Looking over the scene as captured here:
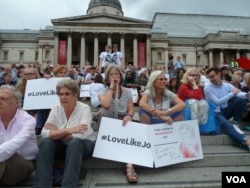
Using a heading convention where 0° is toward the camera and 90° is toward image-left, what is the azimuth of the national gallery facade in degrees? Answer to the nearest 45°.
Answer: approximately 0°

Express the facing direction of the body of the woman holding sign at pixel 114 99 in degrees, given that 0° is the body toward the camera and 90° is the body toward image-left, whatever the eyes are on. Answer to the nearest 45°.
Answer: approximately 0°

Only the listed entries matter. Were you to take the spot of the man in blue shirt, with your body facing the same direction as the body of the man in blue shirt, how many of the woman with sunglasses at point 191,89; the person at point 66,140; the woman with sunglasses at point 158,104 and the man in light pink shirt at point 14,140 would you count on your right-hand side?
4

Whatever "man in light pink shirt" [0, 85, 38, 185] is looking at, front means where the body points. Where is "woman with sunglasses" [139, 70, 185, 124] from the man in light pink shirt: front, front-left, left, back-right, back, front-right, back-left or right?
back-left

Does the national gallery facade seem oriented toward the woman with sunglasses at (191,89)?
yes

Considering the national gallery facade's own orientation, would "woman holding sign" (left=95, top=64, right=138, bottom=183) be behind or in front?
in front

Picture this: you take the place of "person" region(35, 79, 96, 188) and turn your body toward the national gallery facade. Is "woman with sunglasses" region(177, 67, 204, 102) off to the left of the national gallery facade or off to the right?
right

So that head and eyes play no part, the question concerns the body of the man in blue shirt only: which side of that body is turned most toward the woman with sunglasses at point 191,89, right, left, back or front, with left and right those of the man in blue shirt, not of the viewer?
right

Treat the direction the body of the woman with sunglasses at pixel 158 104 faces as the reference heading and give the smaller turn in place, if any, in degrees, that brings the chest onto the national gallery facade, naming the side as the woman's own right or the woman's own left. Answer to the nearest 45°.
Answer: approximately 180°
